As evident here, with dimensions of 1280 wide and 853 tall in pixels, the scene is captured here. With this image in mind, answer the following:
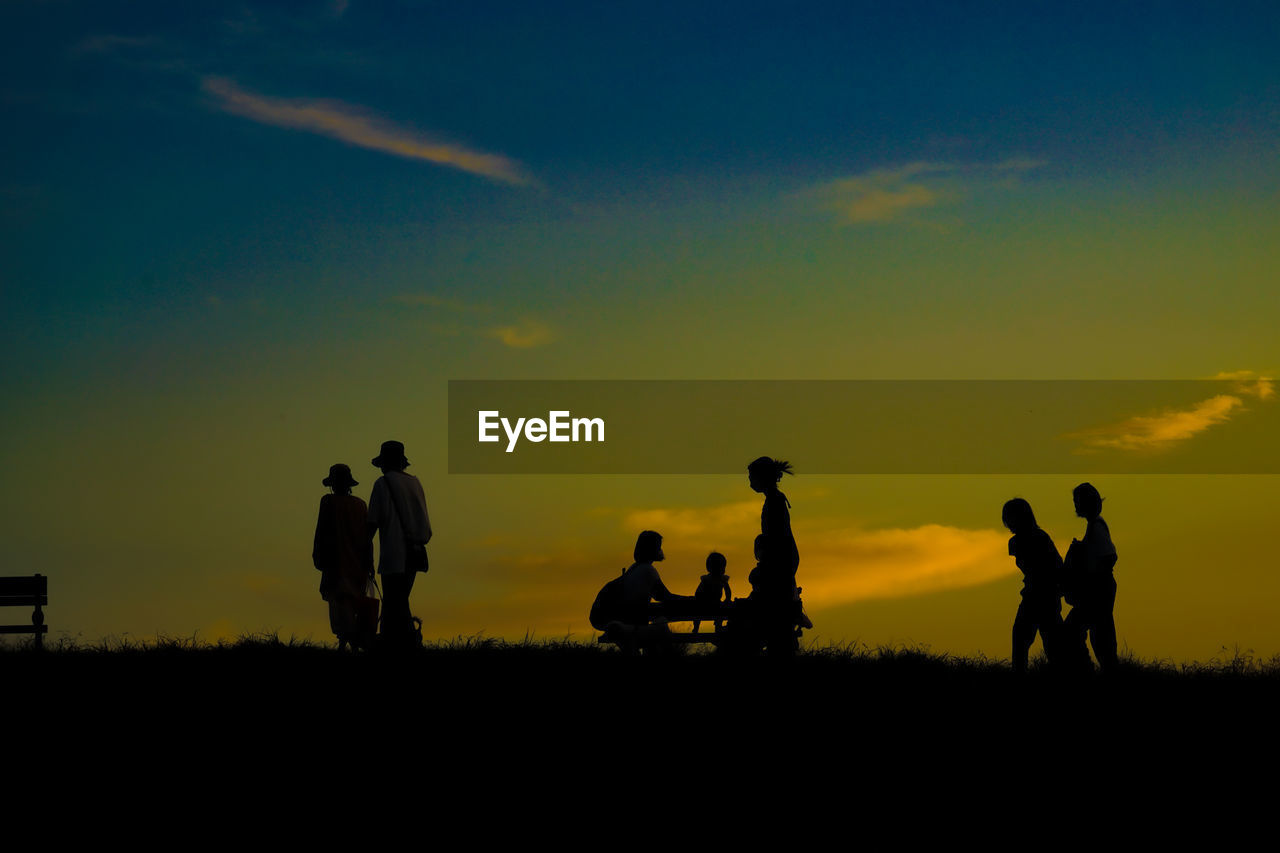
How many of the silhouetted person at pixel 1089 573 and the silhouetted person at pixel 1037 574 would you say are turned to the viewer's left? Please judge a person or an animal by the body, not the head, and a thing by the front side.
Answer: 2

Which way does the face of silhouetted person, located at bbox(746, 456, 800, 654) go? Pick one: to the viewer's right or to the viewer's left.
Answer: to the viewer's left

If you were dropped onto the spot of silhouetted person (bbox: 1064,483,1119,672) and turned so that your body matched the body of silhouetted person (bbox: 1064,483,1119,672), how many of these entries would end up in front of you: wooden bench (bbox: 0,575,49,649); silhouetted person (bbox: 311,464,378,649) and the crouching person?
3

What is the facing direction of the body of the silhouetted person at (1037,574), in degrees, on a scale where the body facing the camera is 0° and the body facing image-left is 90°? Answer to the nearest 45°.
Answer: approximately 90°

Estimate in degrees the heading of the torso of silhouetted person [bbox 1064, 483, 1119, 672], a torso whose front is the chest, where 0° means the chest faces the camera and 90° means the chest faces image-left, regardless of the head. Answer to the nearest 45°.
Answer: approximately 90°

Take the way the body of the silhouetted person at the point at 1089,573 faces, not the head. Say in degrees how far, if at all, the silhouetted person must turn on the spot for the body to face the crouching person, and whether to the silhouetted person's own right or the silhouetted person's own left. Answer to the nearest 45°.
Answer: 0° — they already face them

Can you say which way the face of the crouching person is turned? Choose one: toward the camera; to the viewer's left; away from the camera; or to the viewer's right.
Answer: to the viewer's right

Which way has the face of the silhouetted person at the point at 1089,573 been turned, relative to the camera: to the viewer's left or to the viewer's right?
to the viewer's left

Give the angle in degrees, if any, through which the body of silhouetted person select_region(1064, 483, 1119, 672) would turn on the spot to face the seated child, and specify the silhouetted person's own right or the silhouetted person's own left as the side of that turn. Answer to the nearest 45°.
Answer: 0° — they already face them
